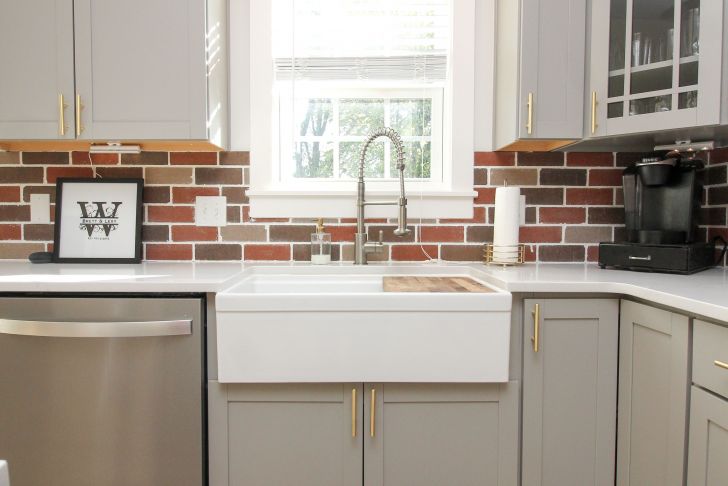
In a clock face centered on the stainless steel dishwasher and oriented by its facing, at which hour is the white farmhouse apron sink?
The white farmhouse apron sink is roughly at 10 o'clock from the stainless steel dishwasher.

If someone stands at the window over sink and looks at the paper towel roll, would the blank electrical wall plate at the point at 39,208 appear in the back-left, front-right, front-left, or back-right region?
back-right

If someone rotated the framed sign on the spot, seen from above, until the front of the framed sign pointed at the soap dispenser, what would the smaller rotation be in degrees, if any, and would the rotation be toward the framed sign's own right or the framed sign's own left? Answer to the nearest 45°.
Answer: approximately 45° to the framed sign's own left

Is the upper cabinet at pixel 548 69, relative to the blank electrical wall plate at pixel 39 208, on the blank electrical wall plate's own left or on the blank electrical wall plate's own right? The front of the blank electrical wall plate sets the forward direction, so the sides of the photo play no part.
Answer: on the blank electrical wall plate's own left

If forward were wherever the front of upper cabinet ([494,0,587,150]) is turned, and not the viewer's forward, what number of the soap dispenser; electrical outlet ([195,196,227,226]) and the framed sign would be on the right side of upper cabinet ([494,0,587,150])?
3

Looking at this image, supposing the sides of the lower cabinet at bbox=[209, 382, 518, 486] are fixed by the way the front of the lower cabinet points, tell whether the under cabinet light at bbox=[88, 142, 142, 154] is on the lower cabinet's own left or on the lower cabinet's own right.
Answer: on the lower cabinet's own right
